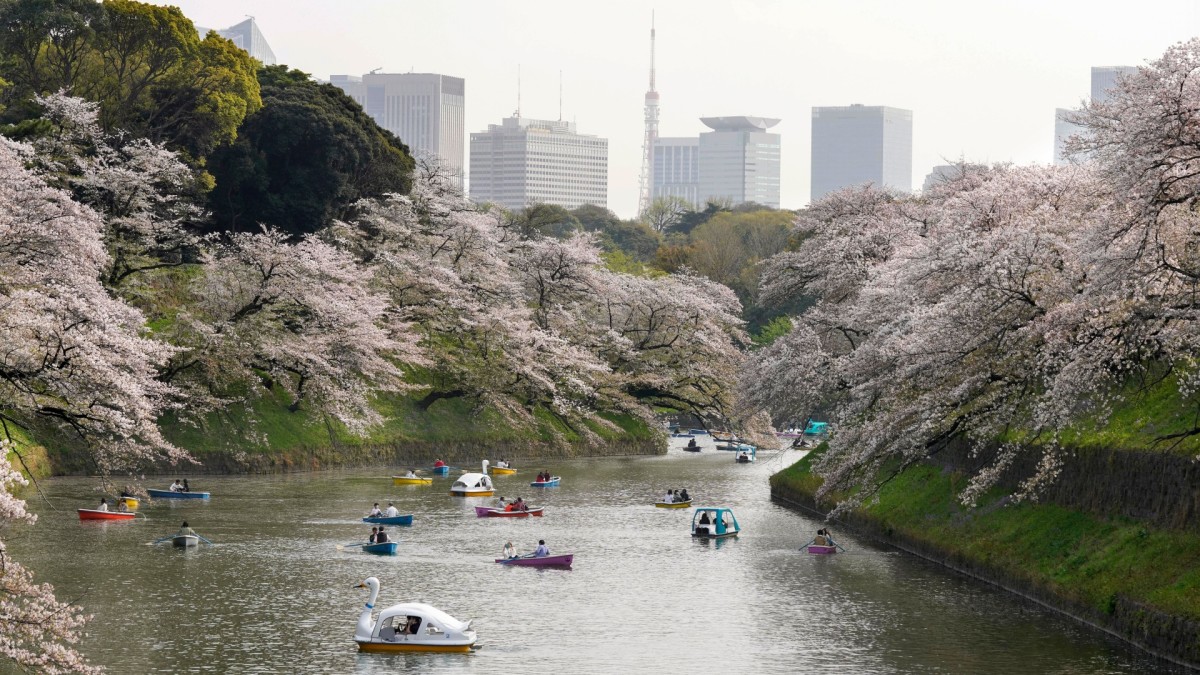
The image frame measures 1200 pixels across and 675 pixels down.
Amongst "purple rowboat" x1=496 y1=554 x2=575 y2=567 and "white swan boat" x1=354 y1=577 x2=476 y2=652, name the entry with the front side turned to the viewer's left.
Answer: the white swan boat

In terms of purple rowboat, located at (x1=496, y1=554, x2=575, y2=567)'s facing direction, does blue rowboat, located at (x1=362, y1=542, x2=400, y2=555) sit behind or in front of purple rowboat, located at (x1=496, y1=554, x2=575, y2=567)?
behind

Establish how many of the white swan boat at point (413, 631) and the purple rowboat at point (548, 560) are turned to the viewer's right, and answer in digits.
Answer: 1

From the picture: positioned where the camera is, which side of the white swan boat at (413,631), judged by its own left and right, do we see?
left

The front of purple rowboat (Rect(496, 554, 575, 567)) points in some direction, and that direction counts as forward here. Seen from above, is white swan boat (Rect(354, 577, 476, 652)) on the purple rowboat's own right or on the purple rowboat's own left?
on the purple rowboat's own right

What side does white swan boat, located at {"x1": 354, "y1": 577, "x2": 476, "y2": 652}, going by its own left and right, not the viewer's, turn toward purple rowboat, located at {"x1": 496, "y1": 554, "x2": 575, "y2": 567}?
right

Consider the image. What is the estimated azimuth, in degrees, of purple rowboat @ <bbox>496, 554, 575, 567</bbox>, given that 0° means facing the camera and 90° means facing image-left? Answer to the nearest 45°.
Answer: approximately 270°

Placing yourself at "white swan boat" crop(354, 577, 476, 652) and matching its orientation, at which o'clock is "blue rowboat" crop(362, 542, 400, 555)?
The blue rowboat is roughly at 3 o'clock from the white swan boat.

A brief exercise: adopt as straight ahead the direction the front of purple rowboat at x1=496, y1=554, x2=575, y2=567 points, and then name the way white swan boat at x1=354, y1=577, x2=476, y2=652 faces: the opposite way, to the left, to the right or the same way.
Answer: the opposite way
